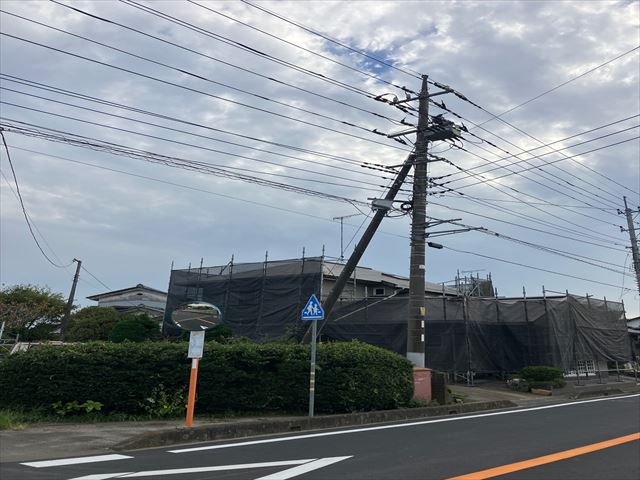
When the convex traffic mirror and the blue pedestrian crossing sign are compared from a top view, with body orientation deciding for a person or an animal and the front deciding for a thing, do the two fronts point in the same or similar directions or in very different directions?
same or similar directions

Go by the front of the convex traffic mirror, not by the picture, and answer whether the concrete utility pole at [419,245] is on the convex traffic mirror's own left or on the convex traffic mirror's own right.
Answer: on the convex traffic mirror's own left

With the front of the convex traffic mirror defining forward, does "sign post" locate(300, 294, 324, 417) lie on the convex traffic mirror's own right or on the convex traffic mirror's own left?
on the convex traffic mirror's own left

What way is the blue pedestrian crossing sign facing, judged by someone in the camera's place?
facing the viewer

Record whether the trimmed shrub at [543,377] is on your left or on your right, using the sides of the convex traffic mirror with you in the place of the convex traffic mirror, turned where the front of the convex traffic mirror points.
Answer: on your left

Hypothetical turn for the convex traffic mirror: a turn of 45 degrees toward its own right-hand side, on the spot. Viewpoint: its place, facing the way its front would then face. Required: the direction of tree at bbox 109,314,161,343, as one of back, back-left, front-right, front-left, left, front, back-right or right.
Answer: back-right

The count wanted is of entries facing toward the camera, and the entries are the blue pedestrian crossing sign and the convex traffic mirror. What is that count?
2

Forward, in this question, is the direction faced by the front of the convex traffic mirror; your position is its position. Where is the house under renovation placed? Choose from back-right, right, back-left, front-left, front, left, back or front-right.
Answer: back-left

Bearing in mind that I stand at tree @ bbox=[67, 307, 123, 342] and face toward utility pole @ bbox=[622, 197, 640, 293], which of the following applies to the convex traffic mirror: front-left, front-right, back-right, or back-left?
front-right

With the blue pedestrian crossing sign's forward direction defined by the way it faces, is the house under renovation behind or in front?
behind

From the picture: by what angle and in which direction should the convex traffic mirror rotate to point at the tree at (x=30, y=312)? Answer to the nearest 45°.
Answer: approximately 180°

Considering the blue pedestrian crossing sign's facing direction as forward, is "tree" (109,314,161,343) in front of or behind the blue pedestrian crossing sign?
behind

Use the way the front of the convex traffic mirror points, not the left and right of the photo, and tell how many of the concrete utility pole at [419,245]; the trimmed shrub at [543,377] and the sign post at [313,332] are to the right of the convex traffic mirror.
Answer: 0

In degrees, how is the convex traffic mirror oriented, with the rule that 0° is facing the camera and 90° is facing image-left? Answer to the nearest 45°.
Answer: approximately 0°
